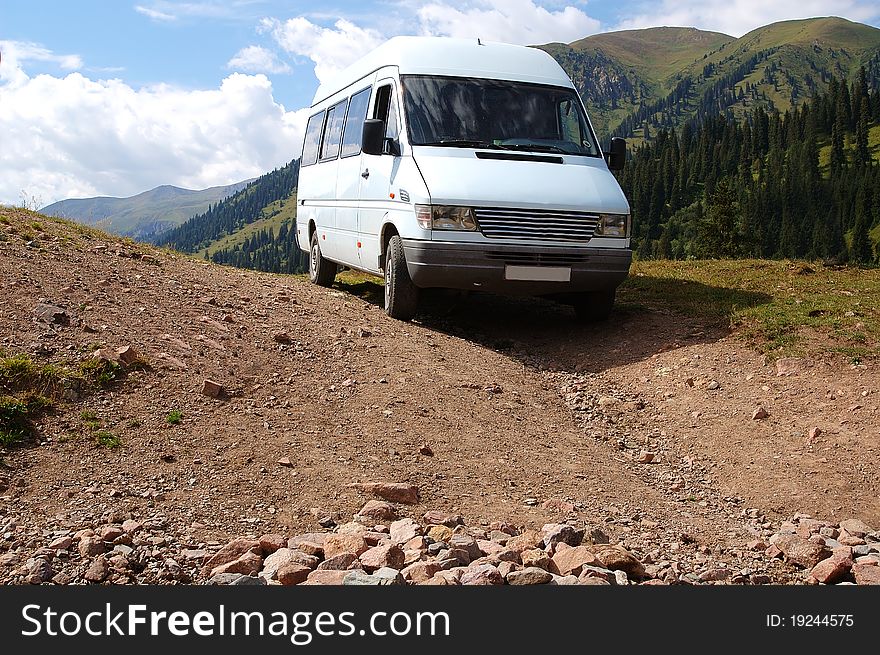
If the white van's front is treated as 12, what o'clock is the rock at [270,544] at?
The rock is roughly at 2 o'clock from the white van.

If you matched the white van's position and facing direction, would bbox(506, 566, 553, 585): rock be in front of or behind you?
in front

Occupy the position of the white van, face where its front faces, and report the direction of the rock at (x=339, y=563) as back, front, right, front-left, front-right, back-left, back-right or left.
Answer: front-right

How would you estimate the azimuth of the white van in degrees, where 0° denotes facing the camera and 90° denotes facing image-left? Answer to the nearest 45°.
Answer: approximately 315°

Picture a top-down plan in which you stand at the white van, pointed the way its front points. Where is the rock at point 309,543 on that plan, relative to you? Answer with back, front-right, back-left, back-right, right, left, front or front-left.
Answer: front-right

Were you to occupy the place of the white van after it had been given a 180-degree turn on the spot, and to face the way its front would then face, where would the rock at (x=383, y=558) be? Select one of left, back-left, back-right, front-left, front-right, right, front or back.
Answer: back-left

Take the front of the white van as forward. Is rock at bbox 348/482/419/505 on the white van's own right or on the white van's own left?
on the white van's own right

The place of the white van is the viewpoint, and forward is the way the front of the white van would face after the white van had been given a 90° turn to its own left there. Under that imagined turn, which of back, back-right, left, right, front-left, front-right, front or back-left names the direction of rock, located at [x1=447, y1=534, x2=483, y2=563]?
back-right

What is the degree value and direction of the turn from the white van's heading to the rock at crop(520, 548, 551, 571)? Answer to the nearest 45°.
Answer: approximately 45° to its right

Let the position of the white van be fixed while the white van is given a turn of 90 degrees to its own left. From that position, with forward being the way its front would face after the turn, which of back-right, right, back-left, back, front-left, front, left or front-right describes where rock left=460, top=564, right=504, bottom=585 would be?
back-right
